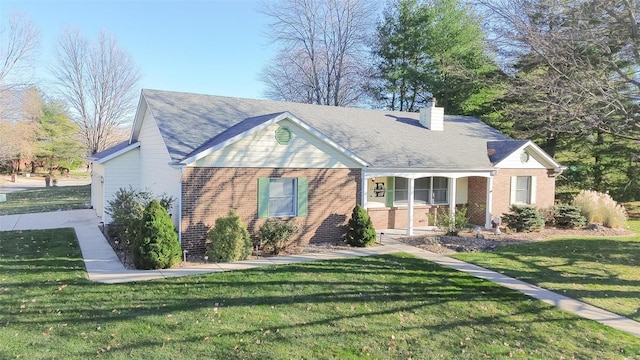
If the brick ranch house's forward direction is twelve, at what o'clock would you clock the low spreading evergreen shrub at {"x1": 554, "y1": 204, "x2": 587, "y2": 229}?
The low spreading evergreen shrub is roughly at 10 o'clock from the brick ranch house.

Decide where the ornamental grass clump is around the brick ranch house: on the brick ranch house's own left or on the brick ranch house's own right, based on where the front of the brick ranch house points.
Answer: on the brick ranch house's own left

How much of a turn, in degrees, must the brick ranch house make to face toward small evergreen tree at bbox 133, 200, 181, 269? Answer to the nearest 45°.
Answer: approximately 90° to its right

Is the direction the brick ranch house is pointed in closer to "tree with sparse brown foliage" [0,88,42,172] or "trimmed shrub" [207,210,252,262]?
the trimmed shrub

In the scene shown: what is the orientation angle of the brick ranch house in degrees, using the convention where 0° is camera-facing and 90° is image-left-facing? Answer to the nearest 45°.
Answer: approximately 315°

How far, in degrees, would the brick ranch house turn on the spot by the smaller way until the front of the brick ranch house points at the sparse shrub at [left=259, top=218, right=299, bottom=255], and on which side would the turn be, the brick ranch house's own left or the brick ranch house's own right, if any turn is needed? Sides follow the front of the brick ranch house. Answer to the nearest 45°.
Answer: approximately 45° to the brick ranch house's own right

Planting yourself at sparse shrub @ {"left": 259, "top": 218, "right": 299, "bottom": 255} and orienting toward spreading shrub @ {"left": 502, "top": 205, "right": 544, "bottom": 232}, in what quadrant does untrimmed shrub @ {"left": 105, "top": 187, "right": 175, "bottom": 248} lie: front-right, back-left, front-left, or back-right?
back-left

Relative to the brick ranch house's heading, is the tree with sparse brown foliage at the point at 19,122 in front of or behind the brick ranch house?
behind
